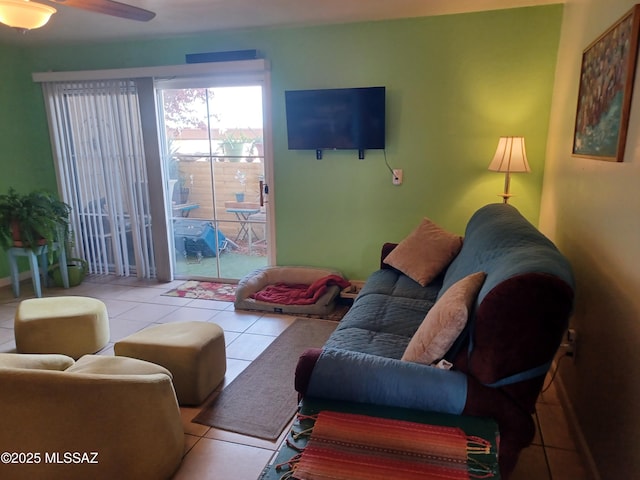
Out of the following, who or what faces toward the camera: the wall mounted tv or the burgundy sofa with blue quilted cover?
the wall mounted tv

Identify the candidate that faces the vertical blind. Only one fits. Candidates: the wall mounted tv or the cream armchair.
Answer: the cream armchair

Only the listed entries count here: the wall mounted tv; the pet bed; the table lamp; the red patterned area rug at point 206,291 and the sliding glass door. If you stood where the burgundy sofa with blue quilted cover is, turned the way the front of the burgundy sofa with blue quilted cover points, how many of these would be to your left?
0

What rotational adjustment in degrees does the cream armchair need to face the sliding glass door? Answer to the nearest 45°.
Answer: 0° — it already faces it

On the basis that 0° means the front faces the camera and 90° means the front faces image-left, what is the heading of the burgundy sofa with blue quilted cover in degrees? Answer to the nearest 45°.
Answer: approximately 90°

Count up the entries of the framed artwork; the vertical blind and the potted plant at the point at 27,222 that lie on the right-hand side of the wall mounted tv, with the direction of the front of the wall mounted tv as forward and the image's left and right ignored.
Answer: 2

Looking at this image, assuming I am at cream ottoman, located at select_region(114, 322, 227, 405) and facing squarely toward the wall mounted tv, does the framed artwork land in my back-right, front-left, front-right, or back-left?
front-right

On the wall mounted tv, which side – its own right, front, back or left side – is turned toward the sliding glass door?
right

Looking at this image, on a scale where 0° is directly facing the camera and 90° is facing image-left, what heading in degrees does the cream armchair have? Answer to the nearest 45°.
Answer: approximately 180°

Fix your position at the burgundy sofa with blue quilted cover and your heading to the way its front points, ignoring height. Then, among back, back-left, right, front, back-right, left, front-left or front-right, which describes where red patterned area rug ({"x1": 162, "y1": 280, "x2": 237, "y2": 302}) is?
front-right

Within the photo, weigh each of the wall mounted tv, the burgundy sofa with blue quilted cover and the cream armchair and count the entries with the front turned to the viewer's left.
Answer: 1

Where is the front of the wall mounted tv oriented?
toward the camera

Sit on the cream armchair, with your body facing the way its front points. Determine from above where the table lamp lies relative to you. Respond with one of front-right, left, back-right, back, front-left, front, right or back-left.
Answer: right

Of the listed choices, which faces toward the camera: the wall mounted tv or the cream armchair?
the wall mounted tv

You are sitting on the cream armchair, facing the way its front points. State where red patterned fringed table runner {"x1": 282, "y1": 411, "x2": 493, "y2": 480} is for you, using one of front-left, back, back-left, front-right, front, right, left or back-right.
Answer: back-right

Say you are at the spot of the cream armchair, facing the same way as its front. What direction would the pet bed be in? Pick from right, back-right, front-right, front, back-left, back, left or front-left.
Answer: front-right

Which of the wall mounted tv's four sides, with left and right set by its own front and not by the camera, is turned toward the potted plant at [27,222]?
right

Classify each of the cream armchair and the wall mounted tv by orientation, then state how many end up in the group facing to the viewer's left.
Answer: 0
